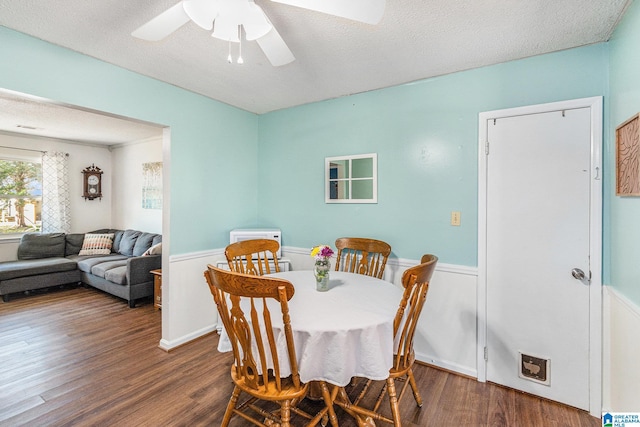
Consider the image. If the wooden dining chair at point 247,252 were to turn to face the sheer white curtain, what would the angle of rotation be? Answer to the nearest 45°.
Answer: approximately 180°

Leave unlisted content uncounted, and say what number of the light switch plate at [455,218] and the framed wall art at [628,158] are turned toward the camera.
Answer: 1

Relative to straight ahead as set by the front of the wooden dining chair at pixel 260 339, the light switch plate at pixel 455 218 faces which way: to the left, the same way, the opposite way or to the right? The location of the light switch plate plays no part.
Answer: the opposite way

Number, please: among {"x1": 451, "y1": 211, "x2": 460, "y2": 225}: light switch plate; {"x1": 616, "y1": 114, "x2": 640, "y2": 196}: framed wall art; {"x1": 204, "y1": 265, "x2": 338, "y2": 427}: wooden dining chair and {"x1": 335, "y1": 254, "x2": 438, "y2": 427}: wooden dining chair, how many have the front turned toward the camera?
1

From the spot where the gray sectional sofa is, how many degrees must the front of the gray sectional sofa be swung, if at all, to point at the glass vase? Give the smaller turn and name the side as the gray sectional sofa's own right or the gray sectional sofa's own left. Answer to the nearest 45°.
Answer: approximately 45° to the gray sectional sofa's own left

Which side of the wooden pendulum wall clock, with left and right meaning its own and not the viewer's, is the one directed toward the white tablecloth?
front

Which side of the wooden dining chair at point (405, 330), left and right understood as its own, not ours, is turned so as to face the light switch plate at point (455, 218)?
right

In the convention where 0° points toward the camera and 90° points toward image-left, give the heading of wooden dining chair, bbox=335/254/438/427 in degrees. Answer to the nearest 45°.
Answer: approximately 135°

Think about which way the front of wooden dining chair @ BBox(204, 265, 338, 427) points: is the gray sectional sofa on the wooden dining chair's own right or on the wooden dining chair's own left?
on the wooden dining chair's own left

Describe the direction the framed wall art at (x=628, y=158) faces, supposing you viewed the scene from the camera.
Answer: facing to the left of the viewer

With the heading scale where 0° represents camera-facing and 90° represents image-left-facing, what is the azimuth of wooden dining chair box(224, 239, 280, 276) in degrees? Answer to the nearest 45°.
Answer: approximately 315°

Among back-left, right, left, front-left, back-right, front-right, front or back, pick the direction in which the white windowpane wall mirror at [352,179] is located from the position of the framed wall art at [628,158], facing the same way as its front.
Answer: front

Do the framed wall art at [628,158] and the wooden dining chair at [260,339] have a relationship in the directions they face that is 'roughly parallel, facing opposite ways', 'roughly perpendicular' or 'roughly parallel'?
roughly perpendicular

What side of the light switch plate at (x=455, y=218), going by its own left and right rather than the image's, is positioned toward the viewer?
front

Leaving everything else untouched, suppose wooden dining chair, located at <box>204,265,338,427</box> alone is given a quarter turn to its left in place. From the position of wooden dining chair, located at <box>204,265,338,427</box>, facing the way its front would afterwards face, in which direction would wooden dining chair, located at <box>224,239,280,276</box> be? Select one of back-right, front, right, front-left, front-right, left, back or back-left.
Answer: front-right

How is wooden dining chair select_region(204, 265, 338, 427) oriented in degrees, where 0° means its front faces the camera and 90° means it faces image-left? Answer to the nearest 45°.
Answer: approximately 225°

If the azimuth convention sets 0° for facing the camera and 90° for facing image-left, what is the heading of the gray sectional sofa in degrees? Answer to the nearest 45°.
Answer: approximately 45°
